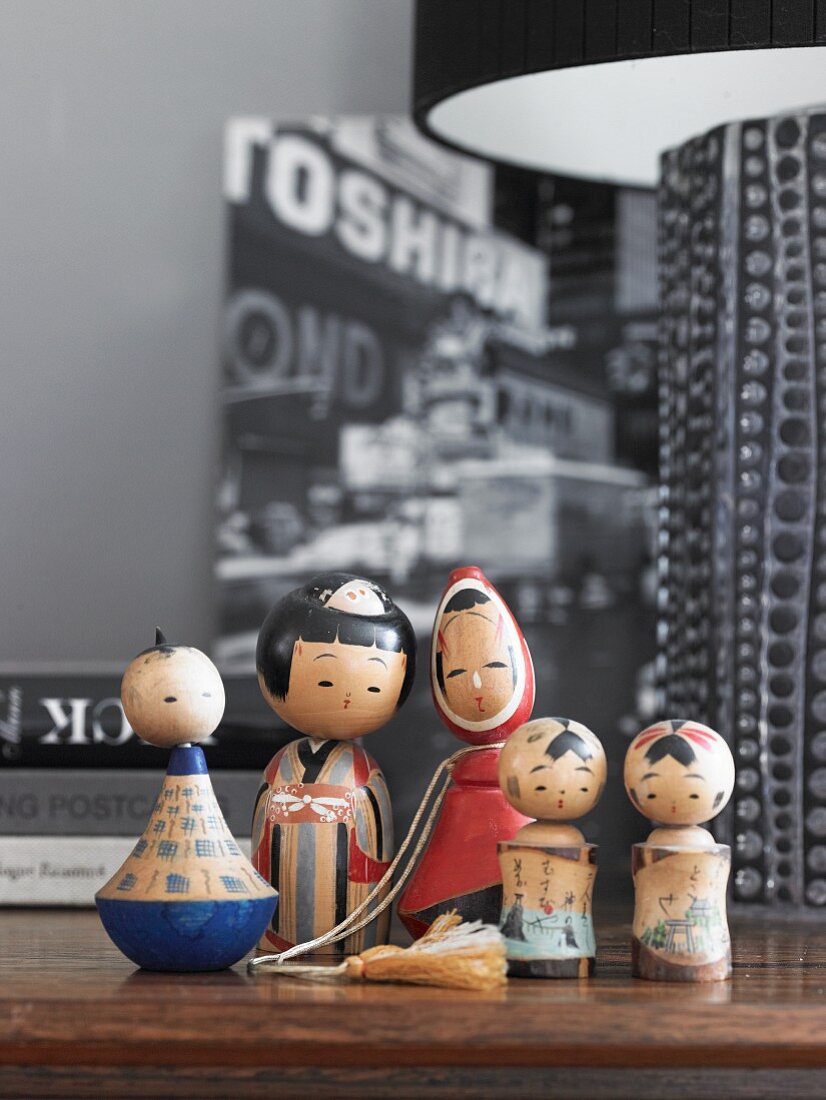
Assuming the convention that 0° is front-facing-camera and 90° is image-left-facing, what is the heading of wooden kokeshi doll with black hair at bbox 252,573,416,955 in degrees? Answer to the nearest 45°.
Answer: approximately 0°

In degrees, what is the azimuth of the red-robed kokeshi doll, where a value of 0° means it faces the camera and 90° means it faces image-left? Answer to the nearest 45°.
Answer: approximately 0°
